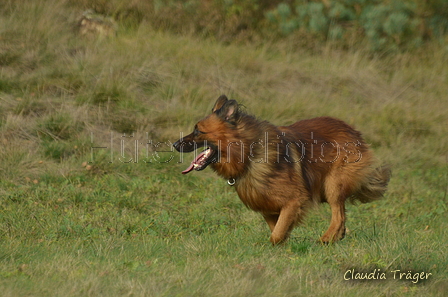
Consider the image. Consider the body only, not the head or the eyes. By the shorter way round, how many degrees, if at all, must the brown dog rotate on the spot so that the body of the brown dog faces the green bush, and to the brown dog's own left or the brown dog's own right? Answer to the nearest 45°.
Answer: approximately 90° to the brown dog's own right

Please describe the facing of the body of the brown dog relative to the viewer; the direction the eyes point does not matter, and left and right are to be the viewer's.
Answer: facing to the left of the viewer
